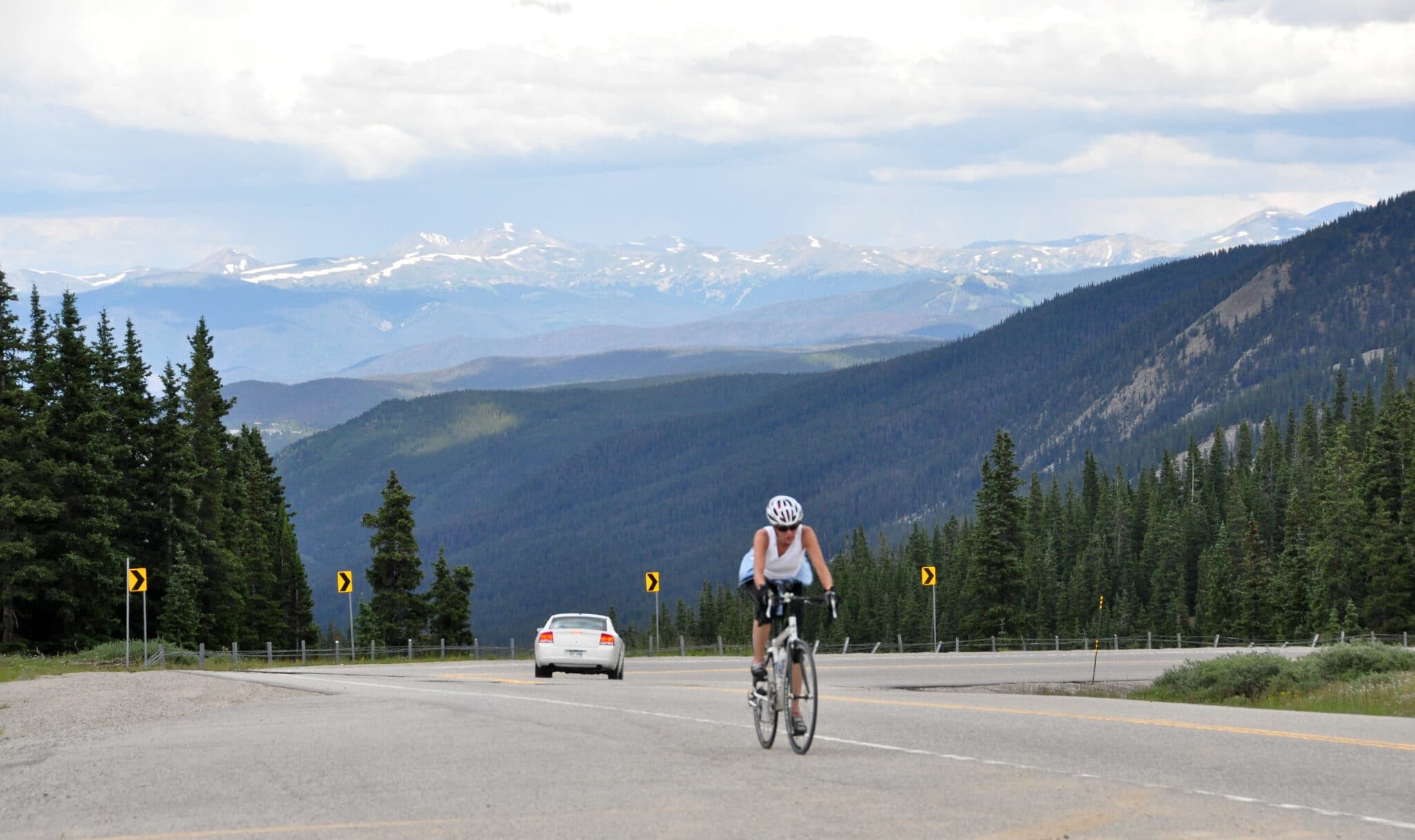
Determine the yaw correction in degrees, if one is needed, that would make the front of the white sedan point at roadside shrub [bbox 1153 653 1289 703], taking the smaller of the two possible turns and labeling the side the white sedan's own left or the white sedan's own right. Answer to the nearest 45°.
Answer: approximately 90° to the white sedan's own right

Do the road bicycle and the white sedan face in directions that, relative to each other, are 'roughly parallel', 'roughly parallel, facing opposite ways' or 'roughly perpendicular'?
roughly parallel, facing opposite ways

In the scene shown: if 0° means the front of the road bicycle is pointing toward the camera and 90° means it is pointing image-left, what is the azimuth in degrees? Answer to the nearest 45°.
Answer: approximately 0°

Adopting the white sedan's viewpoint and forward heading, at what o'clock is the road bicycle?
The road bicycle is roughly at 6 o'clock from the white sedan.

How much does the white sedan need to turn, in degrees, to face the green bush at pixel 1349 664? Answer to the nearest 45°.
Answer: approximately 90° to its right

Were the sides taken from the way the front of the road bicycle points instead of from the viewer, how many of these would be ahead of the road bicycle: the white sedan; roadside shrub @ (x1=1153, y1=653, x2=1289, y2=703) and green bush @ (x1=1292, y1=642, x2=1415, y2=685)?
0

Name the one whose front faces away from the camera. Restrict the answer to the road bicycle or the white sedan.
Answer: the white sedan

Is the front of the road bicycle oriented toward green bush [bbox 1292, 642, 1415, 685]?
no

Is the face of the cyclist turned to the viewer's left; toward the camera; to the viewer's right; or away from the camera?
toward the camera

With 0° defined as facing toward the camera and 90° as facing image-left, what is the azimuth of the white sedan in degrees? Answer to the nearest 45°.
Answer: approximately 180°

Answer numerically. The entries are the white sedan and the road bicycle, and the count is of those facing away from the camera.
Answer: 1
